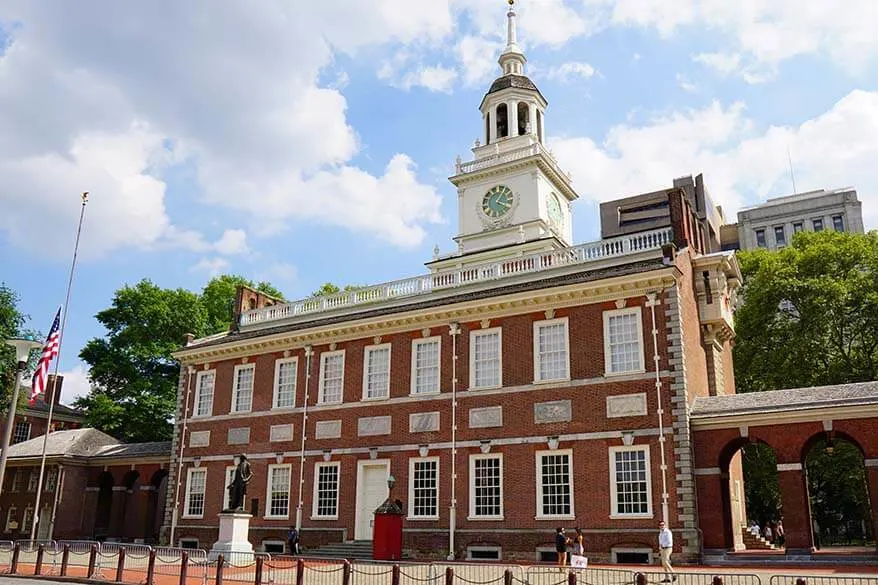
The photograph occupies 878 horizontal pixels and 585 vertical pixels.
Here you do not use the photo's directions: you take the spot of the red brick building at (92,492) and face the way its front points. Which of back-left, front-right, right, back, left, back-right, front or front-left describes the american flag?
front-left

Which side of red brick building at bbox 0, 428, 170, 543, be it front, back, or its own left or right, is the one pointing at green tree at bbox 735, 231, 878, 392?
left

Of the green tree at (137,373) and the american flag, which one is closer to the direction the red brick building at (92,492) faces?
the american flag

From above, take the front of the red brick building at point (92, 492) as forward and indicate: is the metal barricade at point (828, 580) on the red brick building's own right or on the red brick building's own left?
on the red brick building's own left

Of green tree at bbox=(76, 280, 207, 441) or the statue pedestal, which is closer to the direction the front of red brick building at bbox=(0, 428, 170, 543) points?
the statue pedestal

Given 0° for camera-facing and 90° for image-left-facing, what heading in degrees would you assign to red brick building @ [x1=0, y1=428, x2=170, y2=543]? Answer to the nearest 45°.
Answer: approximately 45°

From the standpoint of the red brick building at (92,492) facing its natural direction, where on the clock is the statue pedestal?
The statue pedestal is roughly at 10 o'clock from the red brick building.

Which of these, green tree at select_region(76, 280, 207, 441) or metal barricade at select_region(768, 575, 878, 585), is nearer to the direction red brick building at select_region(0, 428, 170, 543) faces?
the metal barricade

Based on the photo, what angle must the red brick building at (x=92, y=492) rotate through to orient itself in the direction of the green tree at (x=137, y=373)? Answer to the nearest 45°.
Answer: approximately 135° to its right

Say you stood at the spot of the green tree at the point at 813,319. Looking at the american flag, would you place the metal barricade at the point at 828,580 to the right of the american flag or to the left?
left
